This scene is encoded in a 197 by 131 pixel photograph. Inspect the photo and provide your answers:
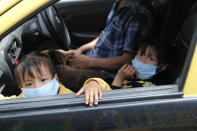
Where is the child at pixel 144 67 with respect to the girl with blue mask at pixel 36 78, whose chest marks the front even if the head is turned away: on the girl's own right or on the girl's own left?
on the girl's own left

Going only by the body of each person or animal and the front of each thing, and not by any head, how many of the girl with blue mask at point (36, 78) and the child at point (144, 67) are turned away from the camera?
0

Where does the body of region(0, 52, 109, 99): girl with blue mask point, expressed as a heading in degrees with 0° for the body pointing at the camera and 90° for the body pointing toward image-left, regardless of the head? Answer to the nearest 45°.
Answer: approximately 0°

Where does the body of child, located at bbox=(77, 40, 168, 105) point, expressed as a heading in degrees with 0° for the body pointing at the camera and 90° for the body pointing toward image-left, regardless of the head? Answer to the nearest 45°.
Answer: approximately 45°
